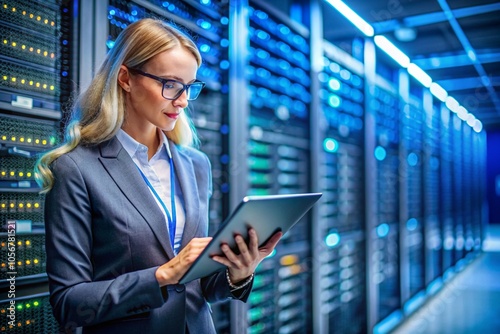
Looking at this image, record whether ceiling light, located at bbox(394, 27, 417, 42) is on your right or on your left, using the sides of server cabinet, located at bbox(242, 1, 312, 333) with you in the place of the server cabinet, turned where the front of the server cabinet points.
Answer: on your left

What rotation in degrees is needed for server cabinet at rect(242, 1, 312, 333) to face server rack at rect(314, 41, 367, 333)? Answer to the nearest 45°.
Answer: approximately 90° to its left

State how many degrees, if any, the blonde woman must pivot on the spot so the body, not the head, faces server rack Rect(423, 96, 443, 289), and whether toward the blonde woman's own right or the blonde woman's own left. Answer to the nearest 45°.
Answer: approximately 90° to the blonde woman's own left

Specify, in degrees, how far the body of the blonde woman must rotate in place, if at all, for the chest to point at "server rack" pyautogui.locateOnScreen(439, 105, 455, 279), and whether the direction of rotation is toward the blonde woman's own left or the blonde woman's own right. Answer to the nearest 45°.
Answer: approximately 90° to the blonde woman's own left

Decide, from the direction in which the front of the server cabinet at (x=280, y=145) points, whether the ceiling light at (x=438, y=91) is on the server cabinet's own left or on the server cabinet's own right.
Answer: on the server cabinet's own left

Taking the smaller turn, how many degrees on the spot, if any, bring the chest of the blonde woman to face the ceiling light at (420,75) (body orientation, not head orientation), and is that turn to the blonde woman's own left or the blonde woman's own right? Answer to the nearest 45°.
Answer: approximately 90° to the blonde woman's own left

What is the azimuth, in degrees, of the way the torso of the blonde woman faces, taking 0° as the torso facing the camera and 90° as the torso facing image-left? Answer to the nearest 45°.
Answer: approximately 315°

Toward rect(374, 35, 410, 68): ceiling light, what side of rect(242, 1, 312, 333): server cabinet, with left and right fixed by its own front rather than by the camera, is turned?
left
